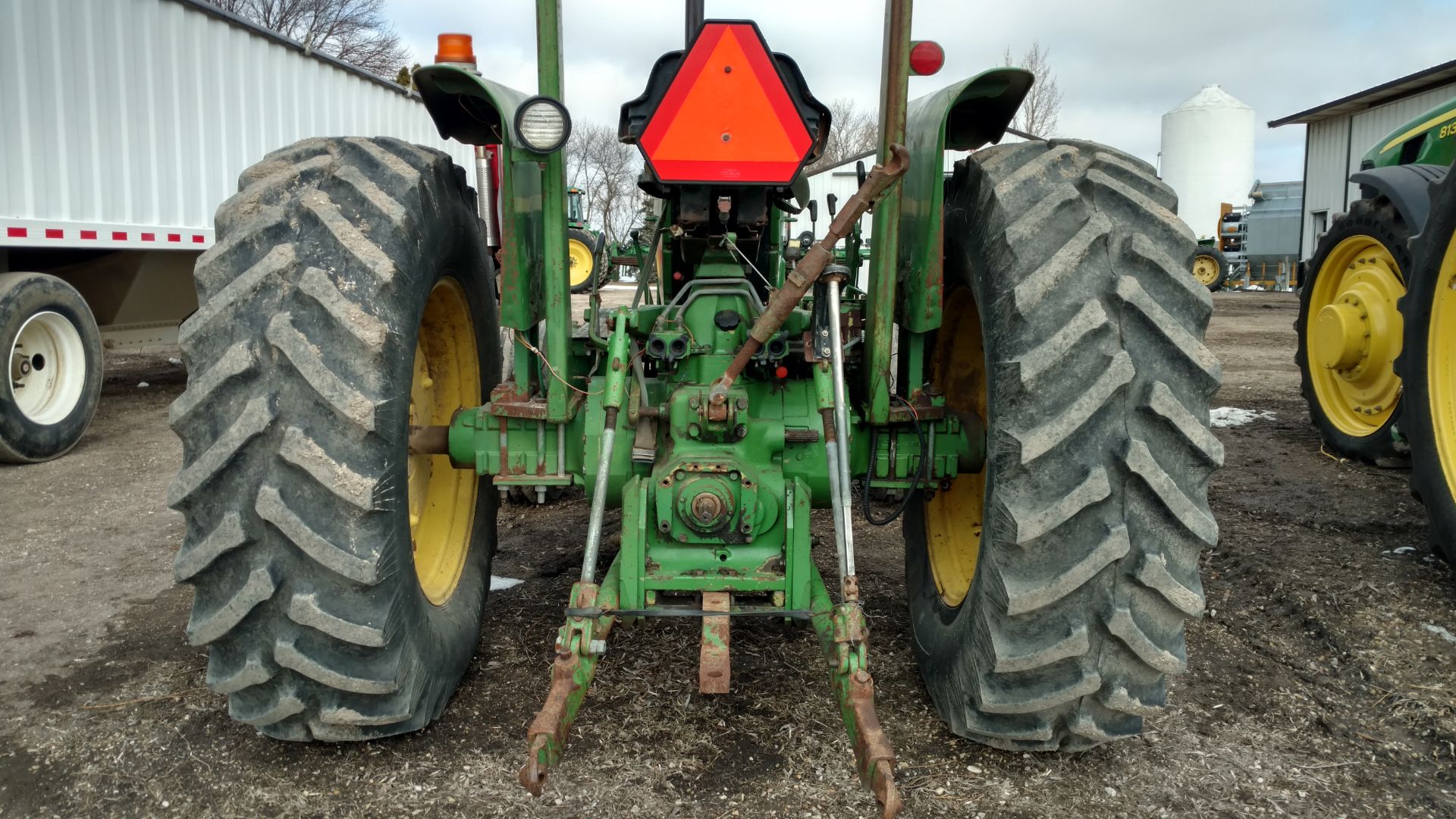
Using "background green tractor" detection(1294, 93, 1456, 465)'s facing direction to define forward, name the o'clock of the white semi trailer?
The white semi trailer is roughly at 10 o'clock from the background green tractor.

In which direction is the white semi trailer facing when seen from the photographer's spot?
facing away from the viewer and to the right of the viewer

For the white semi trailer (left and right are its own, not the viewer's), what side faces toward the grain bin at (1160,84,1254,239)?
front

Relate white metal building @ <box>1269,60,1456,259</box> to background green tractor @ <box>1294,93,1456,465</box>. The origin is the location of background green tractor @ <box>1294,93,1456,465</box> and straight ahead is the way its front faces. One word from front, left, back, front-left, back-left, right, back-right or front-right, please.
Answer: front-right

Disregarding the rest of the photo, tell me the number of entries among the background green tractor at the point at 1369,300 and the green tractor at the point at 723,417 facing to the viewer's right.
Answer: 0

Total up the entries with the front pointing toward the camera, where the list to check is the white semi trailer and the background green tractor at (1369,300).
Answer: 0

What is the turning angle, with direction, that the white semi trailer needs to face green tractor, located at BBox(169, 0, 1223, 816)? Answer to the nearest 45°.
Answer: approximately 135° to its right

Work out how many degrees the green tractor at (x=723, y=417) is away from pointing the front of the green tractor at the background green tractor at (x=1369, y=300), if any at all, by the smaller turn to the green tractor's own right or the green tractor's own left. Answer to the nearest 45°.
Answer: approximately 45° to the green tractor's own right

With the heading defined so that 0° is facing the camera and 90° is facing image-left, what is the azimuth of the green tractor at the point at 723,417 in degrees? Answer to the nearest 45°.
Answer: approximately 180°

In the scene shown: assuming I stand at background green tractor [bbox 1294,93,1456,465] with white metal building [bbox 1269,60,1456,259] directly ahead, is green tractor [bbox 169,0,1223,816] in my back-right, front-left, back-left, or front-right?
back-left

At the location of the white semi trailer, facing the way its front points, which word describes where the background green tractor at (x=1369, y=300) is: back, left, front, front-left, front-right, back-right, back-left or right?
right

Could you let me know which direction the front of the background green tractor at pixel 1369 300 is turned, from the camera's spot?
facing away from the viewer and to the left of the viewer
